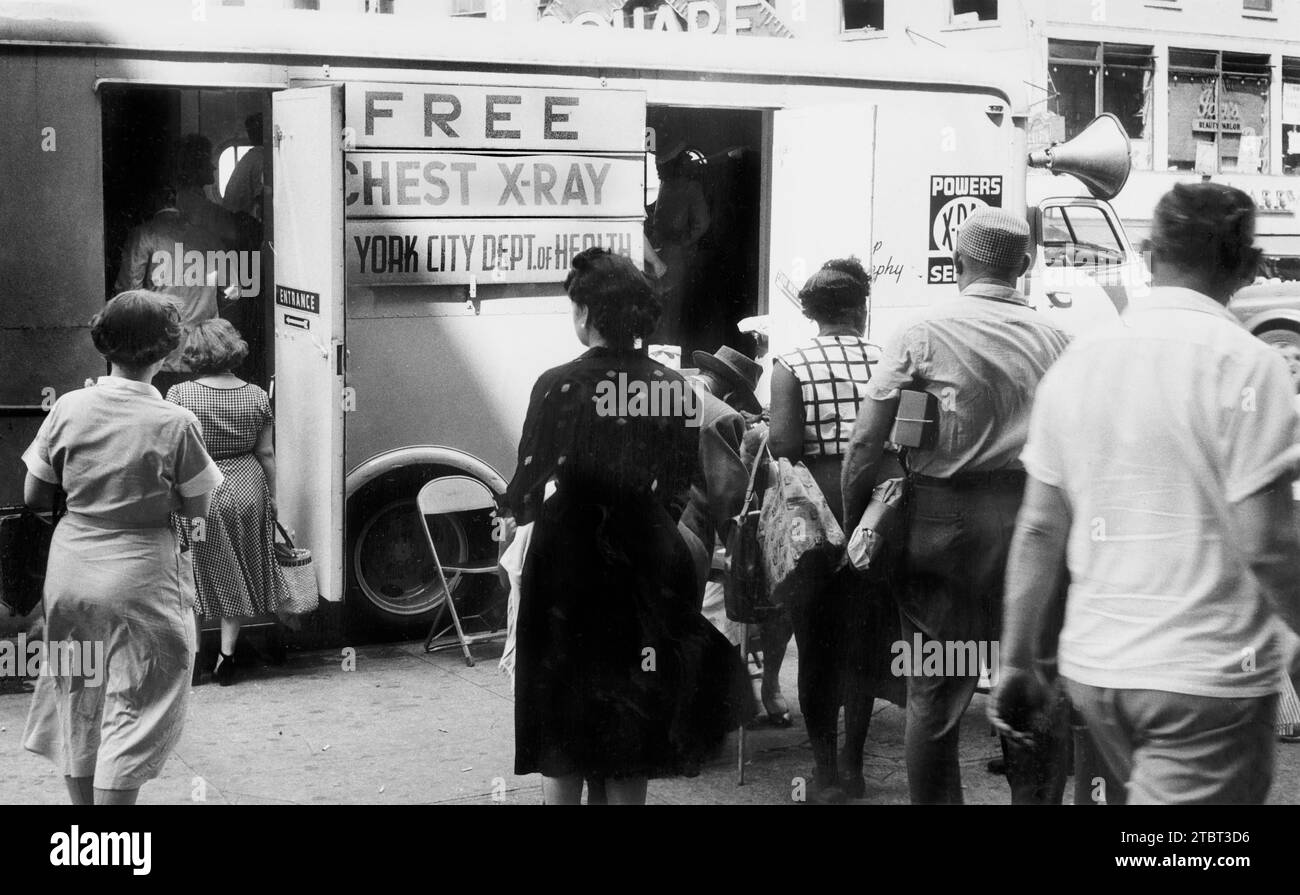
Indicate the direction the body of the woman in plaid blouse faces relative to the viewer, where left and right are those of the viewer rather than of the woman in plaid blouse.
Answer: facing away from the viewer

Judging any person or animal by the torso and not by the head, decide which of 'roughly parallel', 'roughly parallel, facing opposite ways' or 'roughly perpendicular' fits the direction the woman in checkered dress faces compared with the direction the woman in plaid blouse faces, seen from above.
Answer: roughly parallel

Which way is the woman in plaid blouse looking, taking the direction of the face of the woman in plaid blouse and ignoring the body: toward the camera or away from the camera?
away from the camera

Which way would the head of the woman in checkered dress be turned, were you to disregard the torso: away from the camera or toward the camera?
away from the camera

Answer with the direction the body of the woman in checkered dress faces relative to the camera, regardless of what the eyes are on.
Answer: away from the camera

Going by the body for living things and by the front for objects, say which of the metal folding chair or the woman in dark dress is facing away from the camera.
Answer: the woman in dark dress

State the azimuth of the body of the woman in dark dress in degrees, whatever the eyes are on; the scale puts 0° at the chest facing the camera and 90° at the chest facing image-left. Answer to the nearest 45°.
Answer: approximately 180°

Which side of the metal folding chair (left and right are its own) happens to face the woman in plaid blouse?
front

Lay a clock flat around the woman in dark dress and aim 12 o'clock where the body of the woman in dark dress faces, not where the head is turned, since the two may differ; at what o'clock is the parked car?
The parked car is roughly at 1 o'clock from the woman in dark dress.

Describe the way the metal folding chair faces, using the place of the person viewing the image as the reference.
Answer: facing the viewer and to the right of the viewer

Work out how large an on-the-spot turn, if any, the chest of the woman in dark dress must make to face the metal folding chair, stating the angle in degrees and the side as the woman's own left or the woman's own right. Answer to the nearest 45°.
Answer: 0° — they already face it

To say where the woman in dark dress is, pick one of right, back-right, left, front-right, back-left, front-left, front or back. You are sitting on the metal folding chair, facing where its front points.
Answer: front-right

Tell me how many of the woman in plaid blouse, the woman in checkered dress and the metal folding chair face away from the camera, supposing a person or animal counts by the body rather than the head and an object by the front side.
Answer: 2

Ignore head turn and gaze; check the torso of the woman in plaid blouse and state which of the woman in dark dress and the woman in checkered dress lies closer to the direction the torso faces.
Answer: the woman in checkered dress

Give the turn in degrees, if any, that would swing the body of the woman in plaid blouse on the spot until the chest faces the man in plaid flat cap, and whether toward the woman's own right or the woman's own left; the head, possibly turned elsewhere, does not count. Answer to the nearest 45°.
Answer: approximately 135° to the woman's own right

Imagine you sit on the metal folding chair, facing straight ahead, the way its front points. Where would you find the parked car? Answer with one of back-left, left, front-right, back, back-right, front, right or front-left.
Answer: left
